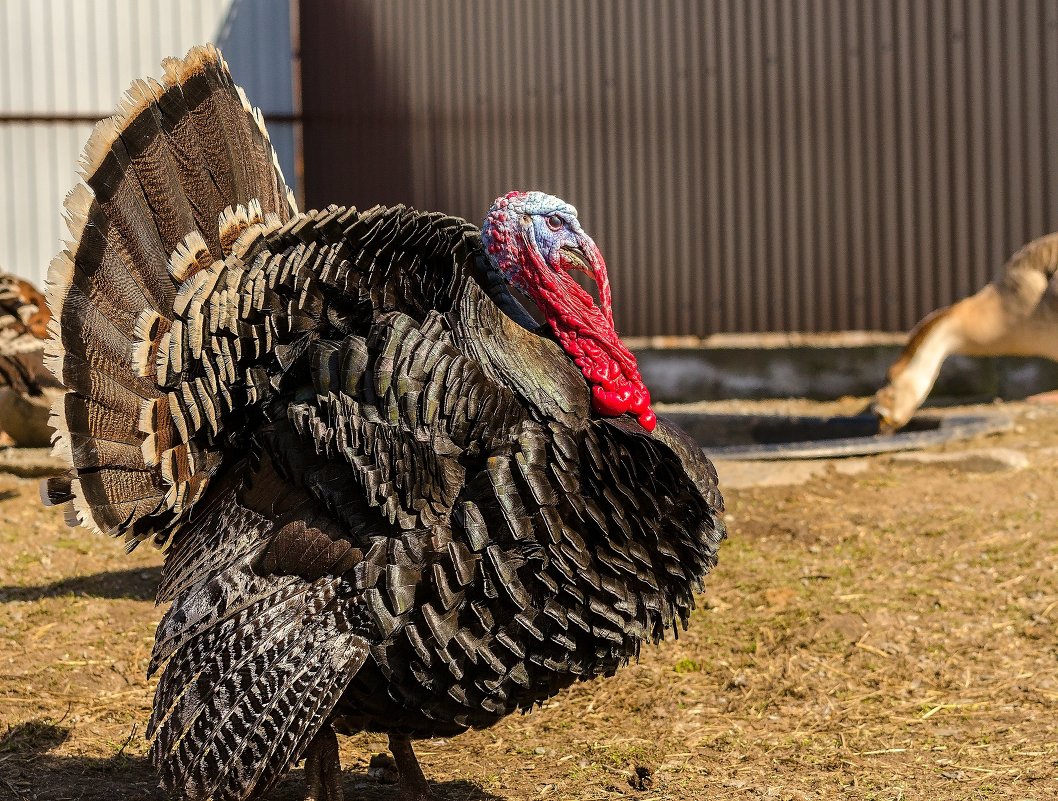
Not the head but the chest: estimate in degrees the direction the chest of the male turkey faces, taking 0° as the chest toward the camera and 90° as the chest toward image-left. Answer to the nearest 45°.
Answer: approximately 270°

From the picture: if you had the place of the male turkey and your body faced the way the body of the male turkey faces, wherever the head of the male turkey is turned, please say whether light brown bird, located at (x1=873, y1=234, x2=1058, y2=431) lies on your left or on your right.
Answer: on your left

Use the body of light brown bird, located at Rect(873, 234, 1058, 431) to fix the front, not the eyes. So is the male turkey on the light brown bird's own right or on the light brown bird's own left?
on the light brown bird's own left

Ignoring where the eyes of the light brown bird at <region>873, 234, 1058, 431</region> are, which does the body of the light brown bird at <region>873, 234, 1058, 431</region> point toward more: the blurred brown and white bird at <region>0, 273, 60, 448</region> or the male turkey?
the blurred brown and white bird

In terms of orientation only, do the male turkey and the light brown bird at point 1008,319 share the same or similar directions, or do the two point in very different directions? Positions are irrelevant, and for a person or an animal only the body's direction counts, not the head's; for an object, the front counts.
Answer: very different directions

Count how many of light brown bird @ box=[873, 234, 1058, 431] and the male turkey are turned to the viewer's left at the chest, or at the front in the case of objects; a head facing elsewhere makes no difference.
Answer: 1

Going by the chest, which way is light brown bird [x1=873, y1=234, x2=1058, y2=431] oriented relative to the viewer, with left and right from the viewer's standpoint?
facing to the left of the viewer

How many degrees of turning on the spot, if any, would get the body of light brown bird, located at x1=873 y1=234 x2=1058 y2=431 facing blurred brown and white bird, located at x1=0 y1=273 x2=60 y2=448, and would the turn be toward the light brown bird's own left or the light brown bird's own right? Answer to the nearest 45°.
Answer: approximately 45° to the light brown bird's own left
